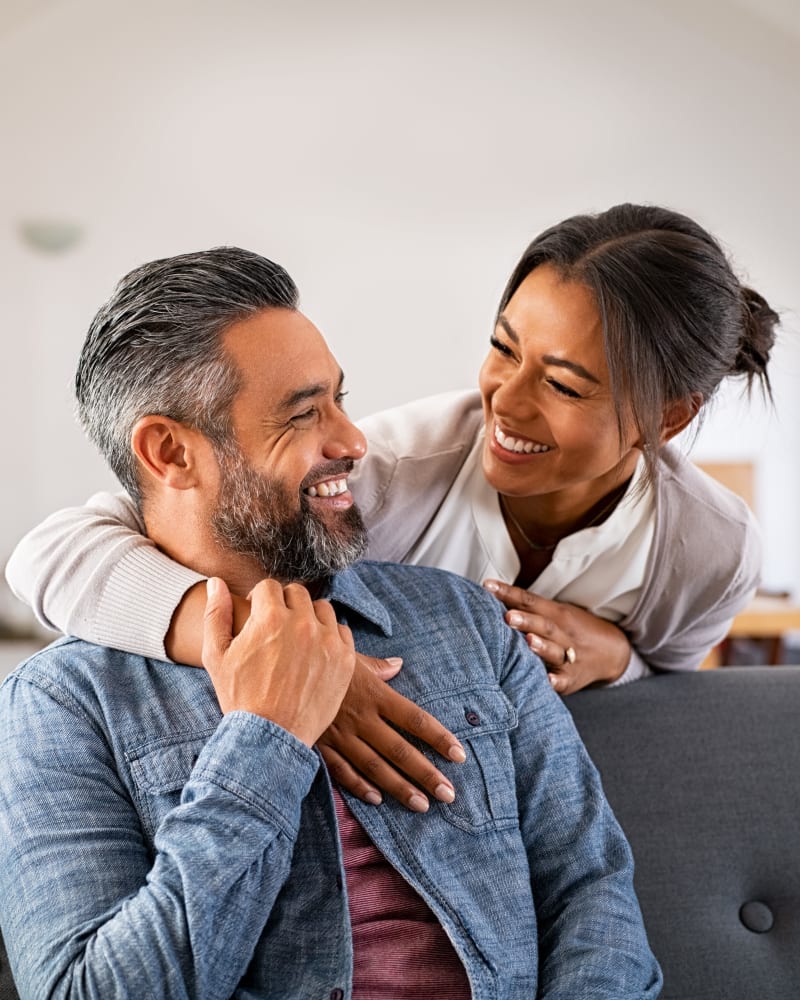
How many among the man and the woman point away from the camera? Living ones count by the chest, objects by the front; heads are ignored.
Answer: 0

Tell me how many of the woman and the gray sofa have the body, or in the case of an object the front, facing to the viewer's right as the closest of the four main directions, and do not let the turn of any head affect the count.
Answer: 0

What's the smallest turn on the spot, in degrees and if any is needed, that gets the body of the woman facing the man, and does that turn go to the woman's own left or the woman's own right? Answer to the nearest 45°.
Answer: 0° — they already face them

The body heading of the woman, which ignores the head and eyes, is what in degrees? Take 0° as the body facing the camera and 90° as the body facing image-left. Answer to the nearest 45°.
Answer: approximately 45°

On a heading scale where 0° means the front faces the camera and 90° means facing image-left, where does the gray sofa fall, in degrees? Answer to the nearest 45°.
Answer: approximately 0°

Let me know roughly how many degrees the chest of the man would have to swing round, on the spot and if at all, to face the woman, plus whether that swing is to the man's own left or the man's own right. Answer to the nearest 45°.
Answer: approximately 90° to the man's own left
